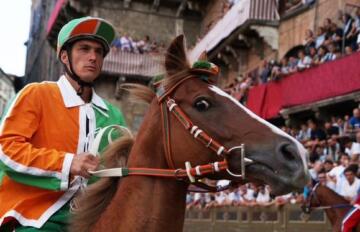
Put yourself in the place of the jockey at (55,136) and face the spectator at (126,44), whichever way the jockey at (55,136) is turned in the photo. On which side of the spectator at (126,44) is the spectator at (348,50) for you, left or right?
right

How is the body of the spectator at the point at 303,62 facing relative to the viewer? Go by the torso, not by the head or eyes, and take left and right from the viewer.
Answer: facing the viewer and to the left of the viewer

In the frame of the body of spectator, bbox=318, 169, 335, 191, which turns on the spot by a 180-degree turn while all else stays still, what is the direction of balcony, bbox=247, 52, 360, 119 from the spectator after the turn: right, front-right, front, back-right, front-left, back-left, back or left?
front-left

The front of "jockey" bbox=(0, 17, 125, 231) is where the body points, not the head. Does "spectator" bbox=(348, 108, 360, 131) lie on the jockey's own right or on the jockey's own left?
on the jockey's own left

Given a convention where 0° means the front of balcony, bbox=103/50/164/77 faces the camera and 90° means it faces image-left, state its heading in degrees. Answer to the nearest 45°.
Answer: approximately 0°

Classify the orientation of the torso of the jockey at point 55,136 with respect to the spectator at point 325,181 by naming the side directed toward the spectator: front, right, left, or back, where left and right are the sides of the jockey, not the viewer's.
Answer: left

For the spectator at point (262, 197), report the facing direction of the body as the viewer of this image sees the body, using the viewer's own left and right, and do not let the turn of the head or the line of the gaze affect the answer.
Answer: facing the viewer
